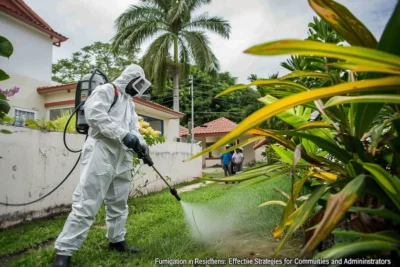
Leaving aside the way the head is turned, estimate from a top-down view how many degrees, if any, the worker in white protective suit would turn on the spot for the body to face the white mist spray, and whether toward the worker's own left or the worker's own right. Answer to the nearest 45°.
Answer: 0° — they already face it

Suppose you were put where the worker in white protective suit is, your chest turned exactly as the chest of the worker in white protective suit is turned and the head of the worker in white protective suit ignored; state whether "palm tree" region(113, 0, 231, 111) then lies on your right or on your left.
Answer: on your left

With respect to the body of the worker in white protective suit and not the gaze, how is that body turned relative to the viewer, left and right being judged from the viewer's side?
facing to the right of the viewer

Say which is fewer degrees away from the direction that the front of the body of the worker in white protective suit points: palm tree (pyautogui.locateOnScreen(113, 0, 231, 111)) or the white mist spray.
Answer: the white mist spray

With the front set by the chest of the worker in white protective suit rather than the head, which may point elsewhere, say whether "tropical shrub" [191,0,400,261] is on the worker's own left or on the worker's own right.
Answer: on the worker's own right

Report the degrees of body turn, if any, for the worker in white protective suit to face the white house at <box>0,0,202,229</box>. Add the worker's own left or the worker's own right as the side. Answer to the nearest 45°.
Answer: approximately 90° to the worker's own left

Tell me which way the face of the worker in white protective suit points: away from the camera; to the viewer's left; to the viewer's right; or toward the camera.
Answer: to the viewer's right

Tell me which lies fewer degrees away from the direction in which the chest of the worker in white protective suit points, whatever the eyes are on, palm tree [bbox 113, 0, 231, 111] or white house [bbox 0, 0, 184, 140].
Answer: the palm tree

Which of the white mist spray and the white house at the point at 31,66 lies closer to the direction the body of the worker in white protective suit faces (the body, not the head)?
the white mist spray

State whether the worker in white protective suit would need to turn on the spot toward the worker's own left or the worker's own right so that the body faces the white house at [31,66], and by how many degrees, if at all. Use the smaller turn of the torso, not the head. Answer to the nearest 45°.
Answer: approximately 90° to the worker's own left

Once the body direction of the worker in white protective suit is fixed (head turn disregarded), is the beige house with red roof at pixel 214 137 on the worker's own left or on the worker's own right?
on the worker's own left
